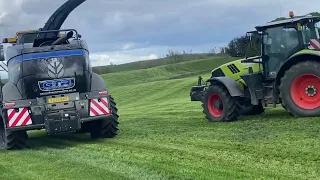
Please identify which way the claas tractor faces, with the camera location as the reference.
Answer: facing away from the viewer and to the left of the viewer
